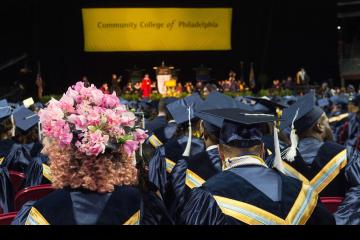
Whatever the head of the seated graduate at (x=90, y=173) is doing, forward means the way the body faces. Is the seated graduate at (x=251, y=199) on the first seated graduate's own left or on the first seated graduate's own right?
on the first seated graduate's own right

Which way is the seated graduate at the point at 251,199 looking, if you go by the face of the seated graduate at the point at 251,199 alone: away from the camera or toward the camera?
away from the camera

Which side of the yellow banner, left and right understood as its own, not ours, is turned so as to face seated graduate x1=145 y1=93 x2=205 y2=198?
front

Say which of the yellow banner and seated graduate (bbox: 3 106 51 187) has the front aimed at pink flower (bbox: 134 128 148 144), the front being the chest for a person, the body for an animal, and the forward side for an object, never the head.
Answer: the yellow banner

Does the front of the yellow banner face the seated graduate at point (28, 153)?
yes

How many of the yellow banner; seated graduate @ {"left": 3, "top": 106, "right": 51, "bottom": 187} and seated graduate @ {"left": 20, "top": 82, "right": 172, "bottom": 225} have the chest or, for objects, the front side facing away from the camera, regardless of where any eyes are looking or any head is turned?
2

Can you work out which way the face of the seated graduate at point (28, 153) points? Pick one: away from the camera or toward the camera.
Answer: away from the camera

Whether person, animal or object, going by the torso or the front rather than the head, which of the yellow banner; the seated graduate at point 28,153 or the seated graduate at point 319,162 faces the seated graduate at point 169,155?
the yellow banner

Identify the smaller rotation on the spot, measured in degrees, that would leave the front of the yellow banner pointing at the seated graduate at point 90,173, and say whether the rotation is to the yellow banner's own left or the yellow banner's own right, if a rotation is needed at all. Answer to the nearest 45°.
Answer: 0° — it already faces them

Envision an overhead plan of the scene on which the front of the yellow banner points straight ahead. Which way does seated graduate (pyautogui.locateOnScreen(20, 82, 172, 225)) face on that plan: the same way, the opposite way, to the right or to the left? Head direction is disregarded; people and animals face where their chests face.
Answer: the opposite way

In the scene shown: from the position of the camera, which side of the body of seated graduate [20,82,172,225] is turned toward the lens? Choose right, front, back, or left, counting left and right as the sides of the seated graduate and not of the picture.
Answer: back

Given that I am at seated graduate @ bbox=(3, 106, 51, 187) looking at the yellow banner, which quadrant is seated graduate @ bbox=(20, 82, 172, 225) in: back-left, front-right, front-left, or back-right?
back-right

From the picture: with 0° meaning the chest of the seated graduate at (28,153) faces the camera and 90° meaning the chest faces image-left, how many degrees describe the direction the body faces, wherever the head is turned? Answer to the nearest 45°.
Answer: approximately 180°

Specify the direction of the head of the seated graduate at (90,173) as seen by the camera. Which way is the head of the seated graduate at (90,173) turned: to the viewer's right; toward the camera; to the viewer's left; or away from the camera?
away from the camera

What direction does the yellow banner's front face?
toward the camera
